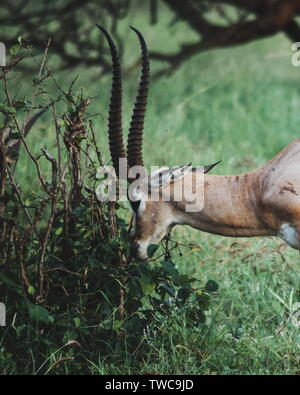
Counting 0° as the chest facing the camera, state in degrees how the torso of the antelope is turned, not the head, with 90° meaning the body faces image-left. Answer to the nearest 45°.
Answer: approximately 90°

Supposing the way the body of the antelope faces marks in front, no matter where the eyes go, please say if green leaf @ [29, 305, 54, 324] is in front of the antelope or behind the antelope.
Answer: in front
